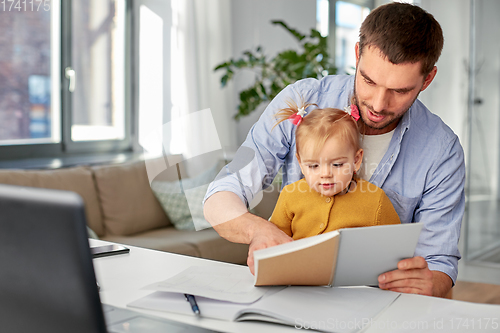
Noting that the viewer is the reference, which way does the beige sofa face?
facing the viewer and to the right of the viewer

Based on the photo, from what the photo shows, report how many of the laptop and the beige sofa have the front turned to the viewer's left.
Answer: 0

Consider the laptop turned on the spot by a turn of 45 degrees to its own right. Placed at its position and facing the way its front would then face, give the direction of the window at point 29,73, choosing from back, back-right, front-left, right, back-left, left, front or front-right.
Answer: left

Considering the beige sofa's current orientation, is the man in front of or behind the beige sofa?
in front

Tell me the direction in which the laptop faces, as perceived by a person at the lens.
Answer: facing away from the viewer and to the right of the viewer

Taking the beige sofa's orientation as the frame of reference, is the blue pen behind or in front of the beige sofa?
in front

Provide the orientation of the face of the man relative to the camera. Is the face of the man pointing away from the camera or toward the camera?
toward the camera

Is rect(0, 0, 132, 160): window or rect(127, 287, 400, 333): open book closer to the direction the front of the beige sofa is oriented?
the open book

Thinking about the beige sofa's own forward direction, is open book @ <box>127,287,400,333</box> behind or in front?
in front
